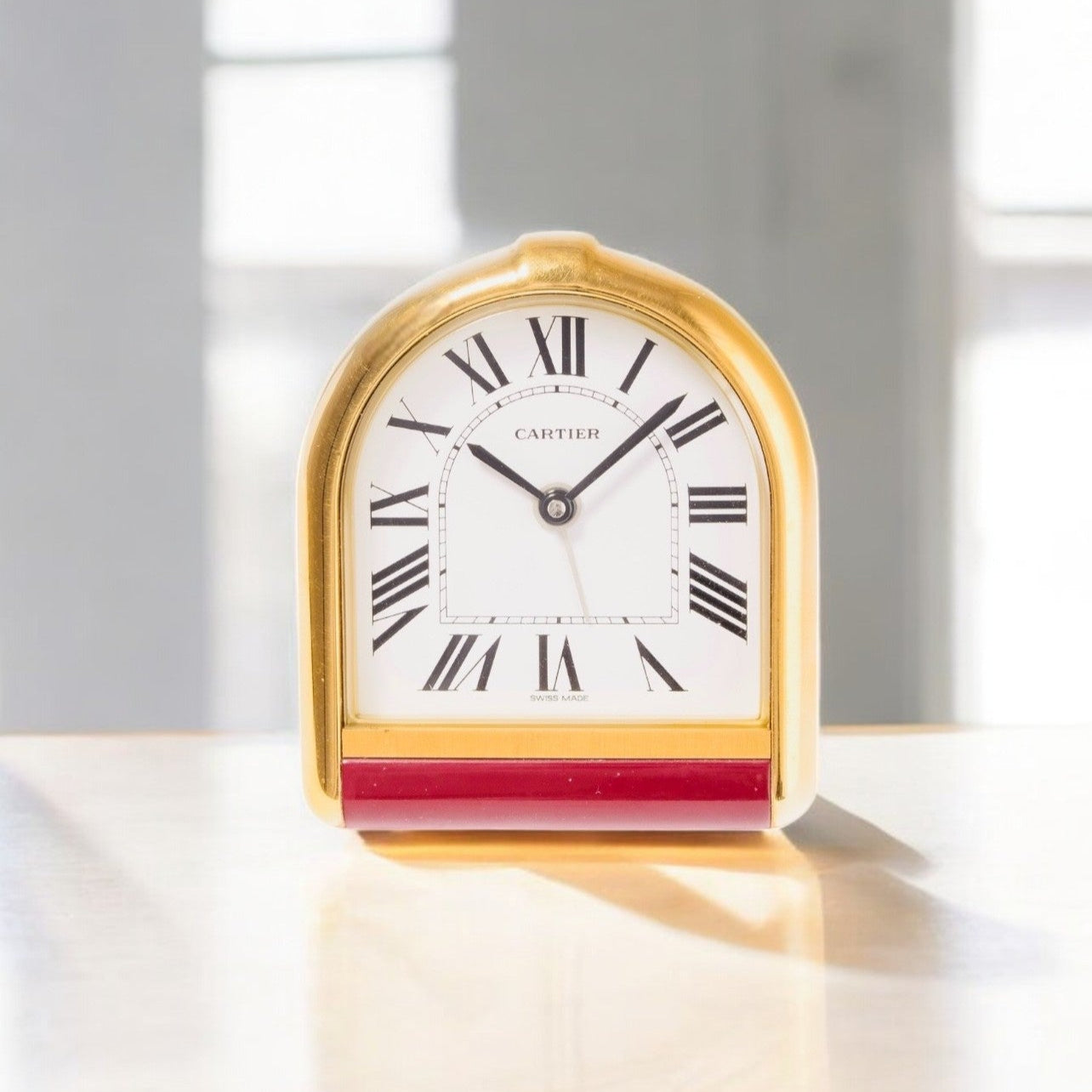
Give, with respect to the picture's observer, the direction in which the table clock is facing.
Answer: facing the viewer
